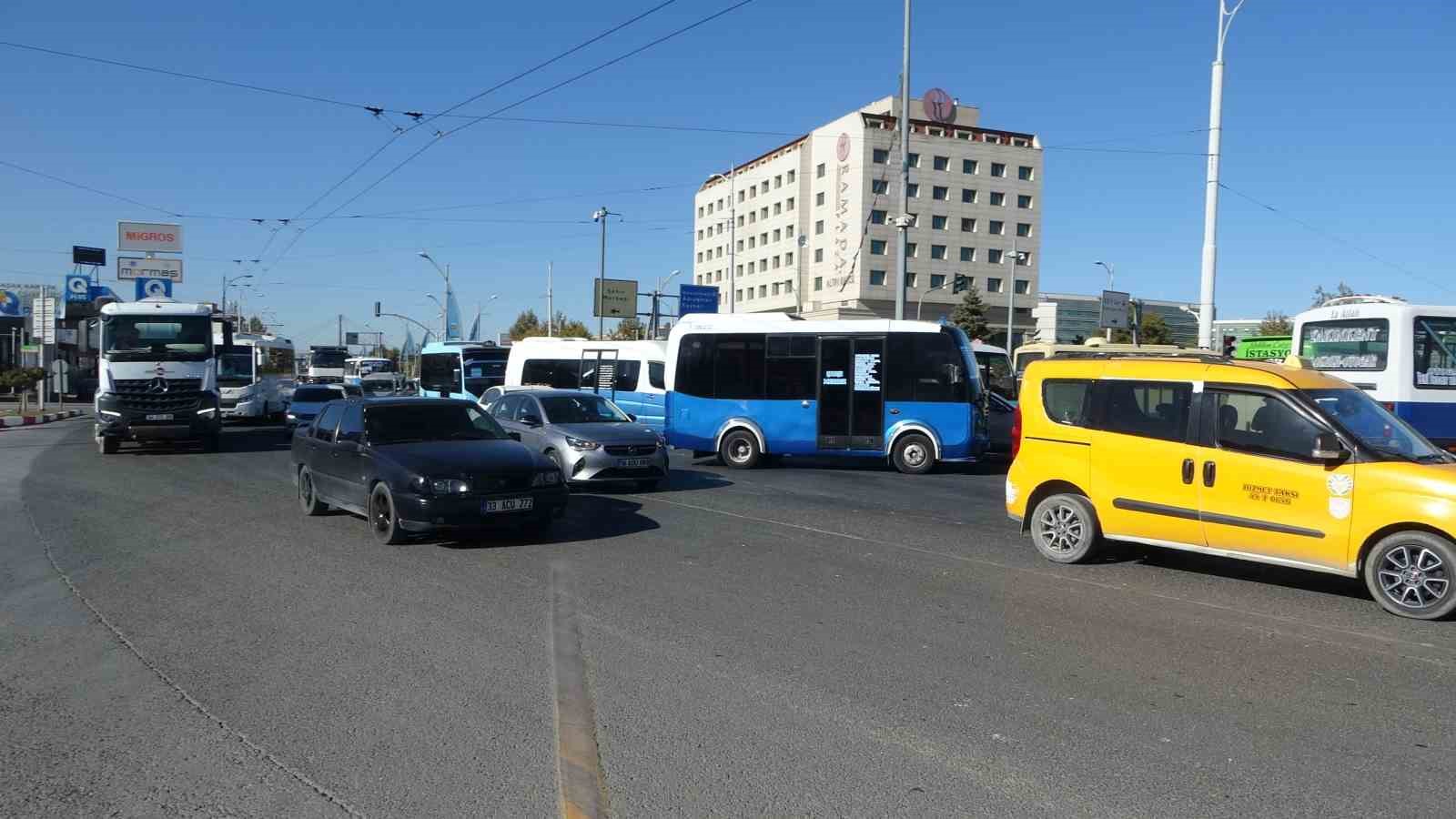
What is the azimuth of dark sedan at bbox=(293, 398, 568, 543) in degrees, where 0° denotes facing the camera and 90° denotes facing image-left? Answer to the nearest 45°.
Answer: approximately 315°

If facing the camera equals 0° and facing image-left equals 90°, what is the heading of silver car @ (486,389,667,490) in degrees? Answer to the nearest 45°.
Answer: approximately 315°

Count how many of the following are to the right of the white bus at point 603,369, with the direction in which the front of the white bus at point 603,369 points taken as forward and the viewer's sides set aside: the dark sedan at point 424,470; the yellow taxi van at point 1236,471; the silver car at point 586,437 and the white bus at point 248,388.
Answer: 3

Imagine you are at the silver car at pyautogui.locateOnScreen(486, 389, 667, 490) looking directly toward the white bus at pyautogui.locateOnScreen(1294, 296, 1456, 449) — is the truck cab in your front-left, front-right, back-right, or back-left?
back-left

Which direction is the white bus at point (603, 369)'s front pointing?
to the viewer's right

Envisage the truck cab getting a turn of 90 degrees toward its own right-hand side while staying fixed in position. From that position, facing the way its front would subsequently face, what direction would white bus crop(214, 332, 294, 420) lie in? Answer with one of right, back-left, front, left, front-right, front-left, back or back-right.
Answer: right

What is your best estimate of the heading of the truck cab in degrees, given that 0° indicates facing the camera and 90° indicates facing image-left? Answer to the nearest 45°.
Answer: approximately 0°

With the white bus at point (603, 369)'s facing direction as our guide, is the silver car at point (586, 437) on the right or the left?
on its right

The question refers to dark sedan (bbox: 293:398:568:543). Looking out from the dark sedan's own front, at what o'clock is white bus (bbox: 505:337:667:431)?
The white bus is roughly at 8 o'clock from the dark sedan.

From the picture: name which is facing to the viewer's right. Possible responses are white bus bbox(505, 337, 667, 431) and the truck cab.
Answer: the white bus

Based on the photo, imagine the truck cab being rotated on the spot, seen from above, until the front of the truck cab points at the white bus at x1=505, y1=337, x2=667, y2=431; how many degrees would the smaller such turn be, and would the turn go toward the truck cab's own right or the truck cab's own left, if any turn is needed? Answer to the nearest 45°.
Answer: approximately 90° to the truck cab's own left

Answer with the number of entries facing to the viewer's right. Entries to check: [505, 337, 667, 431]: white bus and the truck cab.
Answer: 1
